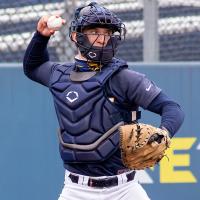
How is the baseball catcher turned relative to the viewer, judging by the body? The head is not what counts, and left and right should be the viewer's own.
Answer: facing the viewer and to the left of the viewer
